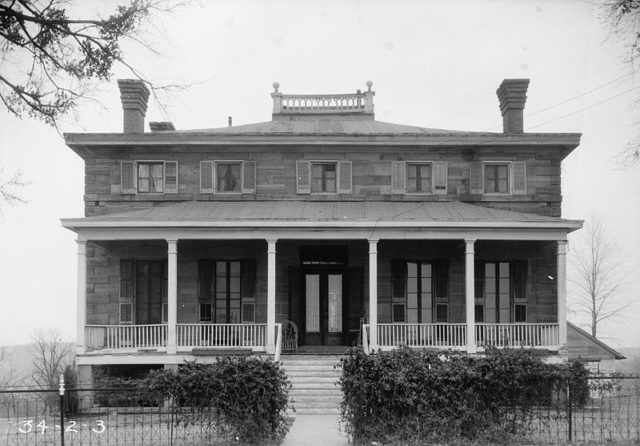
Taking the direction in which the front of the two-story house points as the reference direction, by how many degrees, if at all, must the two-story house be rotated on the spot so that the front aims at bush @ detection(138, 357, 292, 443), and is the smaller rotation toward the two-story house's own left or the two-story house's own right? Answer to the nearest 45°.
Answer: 0° — it already faces it

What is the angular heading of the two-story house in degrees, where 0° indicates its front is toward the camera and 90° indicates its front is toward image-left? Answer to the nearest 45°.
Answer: approximately 0°

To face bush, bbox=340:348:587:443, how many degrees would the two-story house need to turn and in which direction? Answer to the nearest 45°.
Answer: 0° — it already faces it
